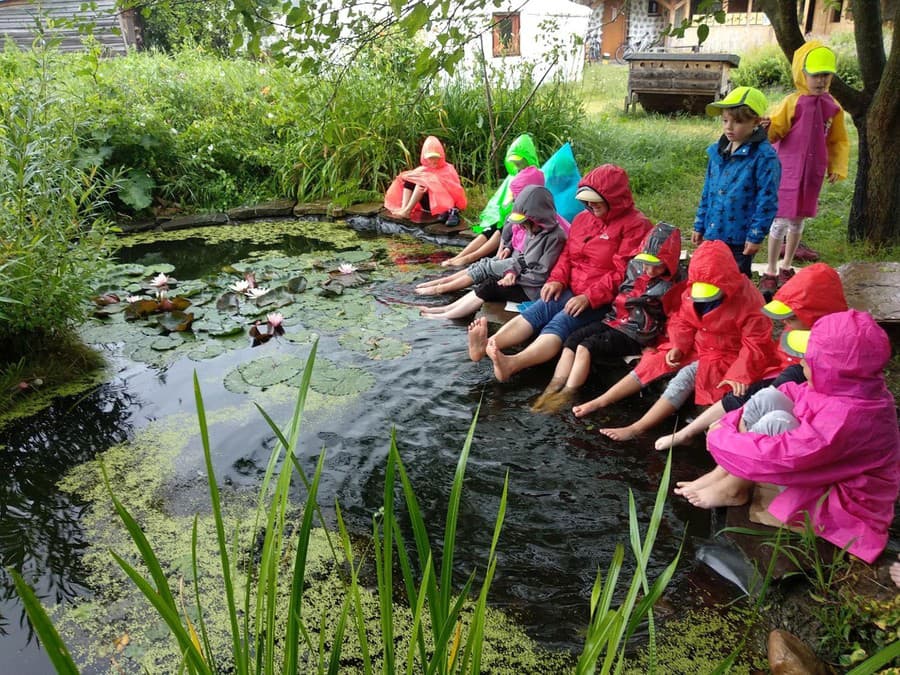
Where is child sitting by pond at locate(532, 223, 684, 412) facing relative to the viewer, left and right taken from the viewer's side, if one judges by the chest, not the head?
facing the viewer and to the left of the viewer

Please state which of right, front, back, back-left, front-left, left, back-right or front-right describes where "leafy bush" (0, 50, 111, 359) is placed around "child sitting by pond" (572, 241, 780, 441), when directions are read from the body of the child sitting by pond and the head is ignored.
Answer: front-right

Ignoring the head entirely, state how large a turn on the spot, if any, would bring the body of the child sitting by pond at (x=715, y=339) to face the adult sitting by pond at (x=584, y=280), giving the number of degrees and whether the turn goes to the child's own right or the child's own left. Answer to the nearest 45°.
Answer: approximately 90° to the child's own right

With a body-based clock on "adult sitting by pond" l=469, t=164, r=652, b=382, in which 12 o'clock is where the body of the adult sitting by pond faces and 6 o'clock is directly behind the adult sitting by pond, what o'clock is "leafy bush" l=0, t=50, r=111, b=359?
The leafy bush is roughly at 1 o'clock from the adult sitting by pond.

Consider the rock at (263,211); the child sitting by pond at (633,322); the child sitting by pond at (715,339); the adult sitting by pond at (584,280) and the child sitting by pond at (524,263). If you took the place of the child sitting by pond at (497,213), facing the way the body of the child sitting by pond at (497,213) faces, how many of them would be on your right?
1

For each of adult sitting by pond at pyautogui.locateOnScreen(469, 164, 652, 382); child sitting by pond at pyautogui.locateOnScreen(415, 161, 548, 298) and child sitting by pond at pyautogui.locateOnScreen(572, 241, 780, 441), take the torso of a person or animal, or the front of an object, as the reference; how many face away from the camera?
0

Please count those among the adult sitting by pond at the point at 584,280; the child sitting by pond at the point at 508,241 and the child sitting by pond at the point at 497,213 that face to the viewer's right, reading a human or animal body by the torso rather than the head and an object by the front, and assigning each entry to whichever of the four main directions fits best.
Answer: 0

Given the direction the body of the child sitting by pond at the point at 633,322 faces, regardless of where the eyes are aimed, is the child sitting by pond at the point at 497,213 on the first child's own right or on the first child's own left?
on the first child's own right

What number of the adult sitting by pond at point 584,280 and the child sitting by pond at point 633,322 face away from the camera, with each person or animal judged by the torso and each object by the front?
0

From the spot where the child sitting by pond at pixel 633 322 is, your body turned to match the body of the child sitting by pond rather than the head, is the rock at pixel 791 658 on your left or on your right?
on your left

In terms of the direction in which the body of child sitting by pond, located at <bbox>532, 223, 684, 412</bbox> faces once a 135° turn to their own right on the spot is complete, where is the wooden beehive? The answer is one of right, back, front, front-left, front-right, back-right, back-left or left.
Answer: front

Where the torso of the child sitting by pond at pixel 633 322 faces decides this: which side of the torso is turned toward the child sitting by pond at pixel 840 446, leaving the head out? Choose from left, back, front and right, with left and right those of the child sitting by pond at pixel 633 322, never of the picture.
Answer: left
